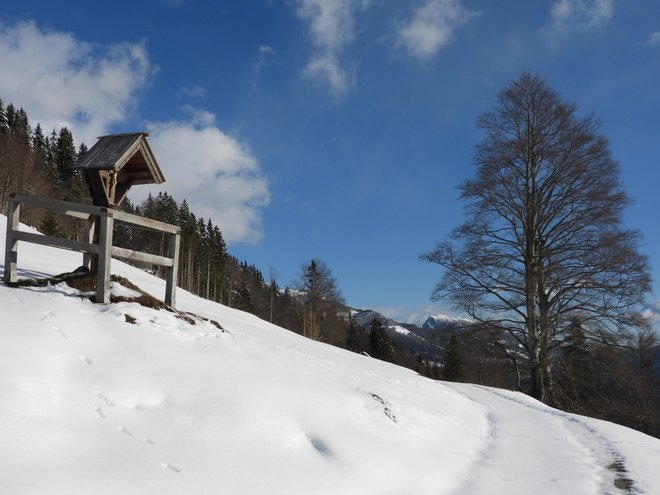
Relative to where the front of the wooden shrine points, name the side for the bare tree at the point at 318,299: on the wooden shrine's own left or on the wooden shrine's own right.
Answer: on the wooden shrine's own left

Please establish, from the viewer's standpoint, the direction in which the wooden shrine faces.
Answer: facing the viewer and to the right of the viewer
